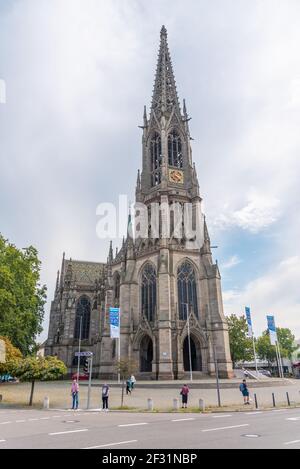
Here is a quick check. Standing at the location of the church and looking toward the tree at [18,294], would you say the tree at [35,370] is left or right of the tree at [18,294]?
left

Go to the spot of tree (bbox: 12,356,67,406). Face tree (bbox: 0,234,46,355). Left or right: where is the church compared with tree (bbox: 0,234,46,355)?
right

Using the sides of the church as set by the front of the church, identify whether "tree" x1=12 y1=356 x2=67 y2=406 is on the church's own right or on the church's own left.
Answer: on the church's own right

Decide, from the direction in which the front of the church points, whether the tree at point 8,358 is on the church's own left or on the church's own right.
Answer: on the church's own right

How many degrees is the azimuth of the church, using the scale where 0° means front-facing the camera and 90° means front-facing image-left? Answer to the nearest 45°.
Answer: approximately 315°

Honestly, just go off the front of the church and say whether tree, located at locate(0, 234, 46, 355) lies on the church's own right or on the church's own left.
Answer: on the church's own right
